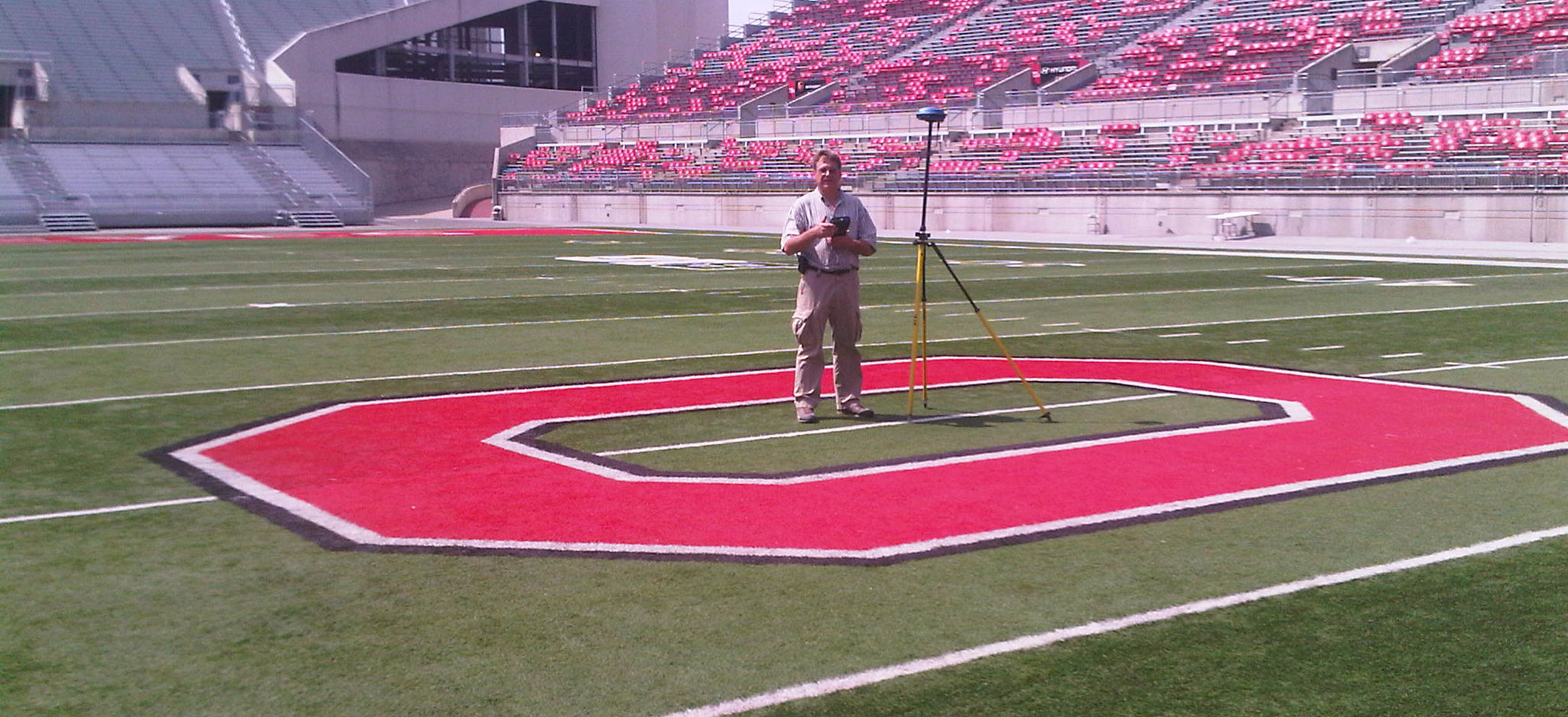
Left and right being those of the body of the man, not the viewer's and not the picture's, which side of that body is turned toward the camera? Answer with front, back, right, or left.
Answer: front

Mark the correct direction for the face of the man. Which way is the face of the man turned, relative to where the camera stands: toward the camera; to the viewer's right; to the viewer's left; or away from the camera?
toward the camera
